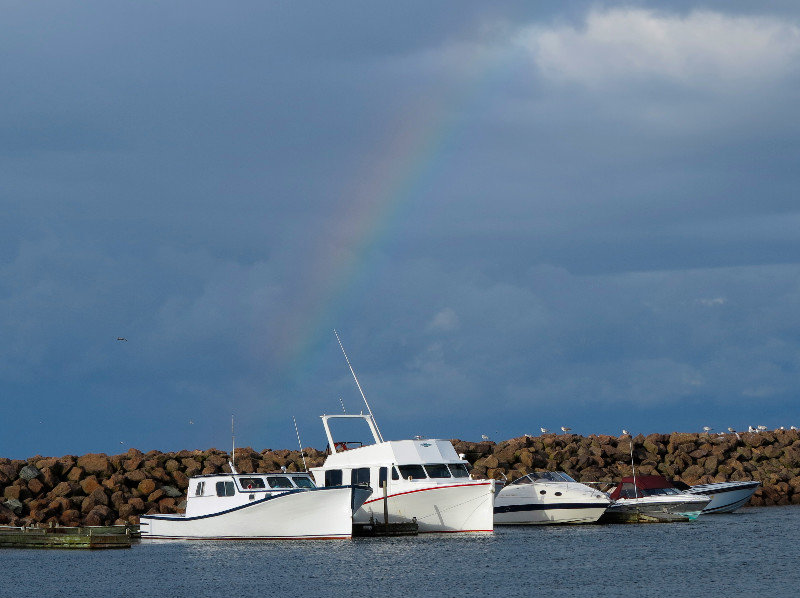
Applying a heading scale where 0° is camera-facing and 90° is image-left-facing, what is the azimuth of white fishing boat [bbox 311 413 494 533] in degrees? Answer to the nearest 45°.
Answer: approximately 315°

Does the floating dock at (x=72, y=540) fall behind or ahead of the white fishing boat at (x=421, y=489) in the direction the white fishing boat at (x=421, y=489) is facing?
behind
